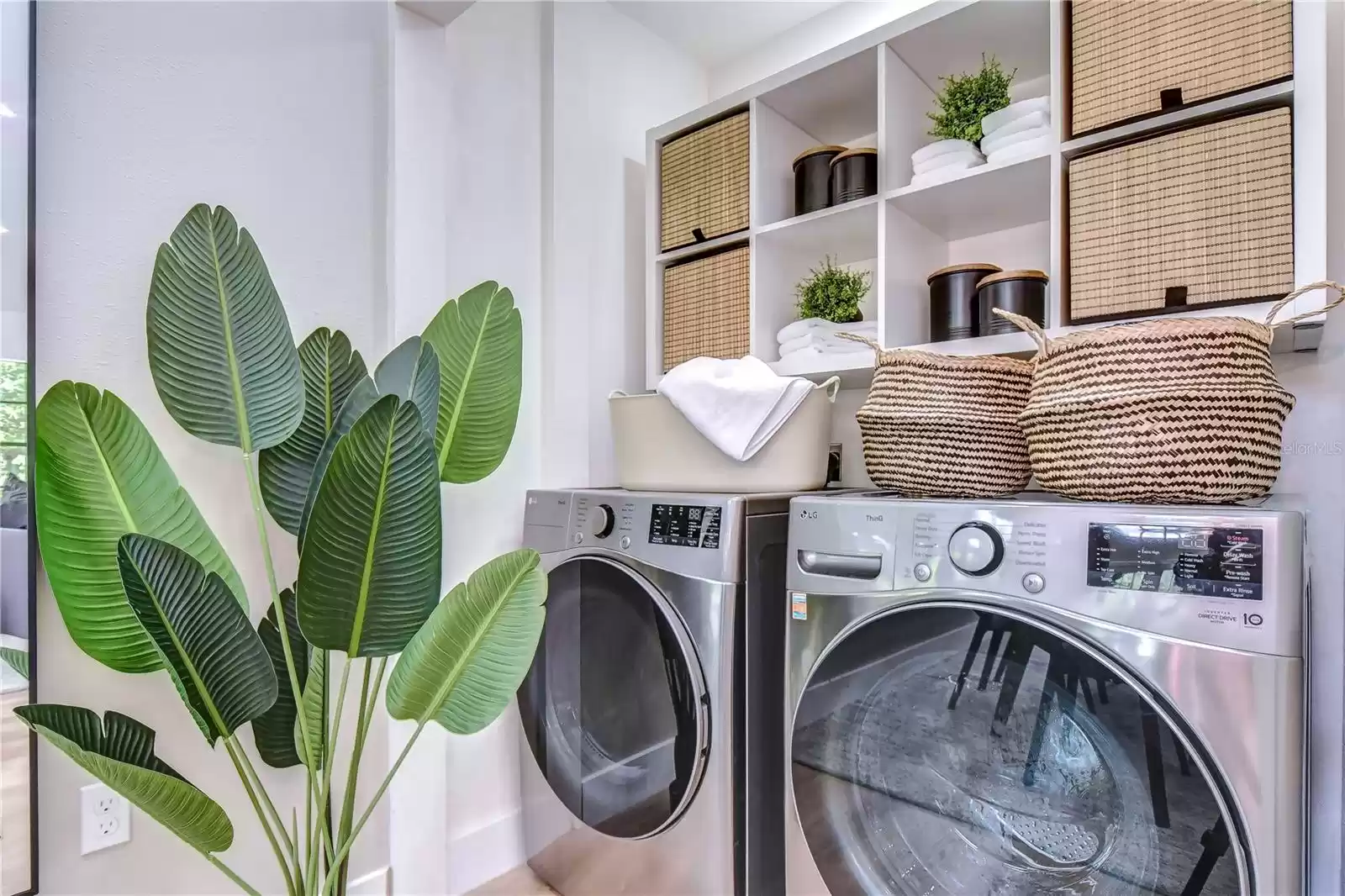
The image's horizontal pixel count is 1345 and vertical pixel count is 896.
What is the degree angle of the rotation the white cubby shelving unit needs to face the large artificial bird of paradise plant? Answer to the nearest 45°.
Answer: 0° — it already faces it

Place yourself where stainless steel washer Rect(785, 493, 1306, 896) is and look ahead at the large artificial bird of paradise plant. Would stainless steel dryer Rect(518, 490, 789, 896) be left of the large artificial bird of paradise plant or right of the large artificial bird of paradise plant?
right

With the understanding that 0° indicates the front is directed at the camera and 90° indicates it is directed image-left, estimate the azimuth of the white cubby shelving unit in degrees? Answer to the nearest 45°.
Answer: approximately 45°

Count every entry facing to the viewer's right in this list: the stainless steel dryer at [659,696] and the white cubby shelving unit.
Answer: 0

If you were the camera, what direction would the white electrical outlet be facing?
facing the viewer and to the right of the viewer

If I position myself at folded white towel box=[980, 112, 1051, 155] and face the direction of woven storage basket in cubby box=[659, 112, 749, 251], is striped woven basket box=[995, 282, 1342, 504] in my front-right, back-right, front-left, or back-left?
back-left
